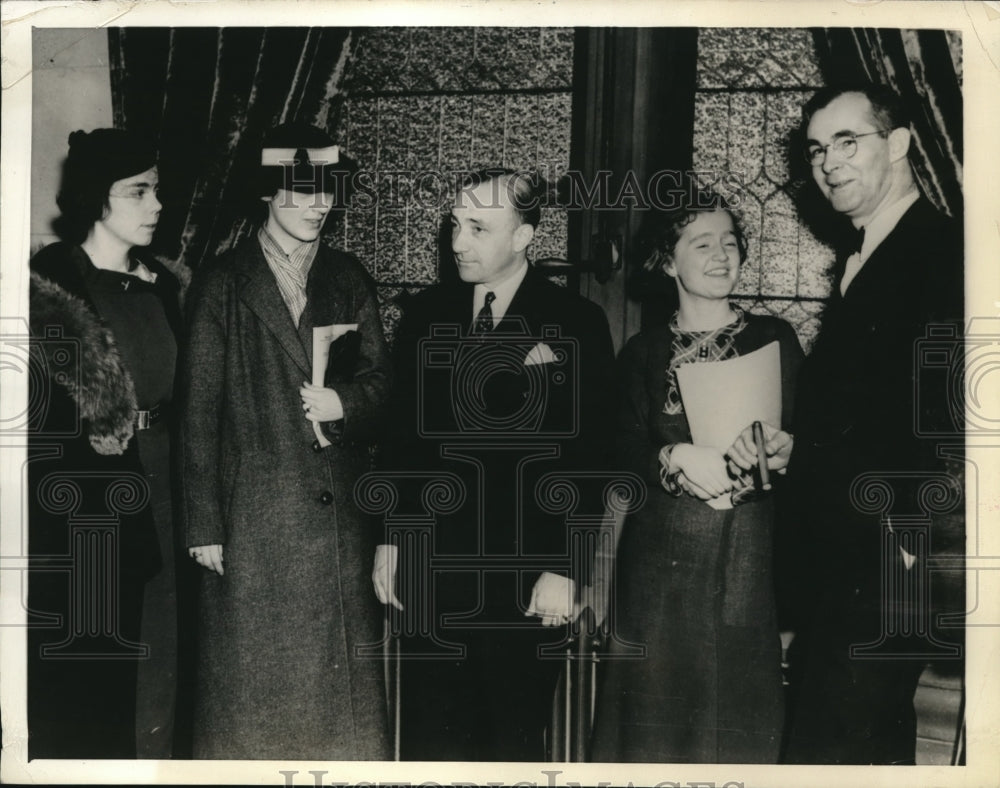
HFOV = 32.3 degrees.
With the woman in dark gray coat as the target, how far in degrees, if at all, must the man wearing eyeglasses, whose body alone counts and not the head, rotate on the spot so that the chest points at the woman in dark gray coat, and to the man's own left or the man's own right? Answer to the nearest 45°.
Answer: approximately 45° to the man's own right

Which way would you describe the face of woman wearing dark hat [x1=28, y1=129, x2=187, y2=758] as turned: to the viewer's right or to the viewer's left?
to the viewer's right

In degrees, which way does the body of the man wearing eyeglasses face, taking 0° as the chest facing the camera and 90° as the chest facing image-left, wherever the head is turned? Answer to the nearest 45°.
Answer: approximately 45°

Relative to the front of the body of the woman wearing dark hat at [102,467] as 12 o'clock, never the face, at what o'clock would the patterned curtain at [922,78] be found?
The patterned curtain is roughly at 11 o'clock from the woman wearing dark hat.

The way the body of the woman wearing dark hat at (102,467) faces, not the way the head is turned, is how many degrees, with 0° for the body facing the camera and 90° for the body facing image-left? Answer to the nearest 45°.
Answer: approximately 315°
